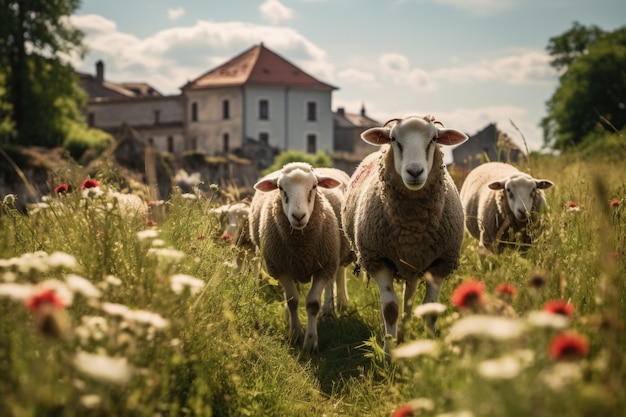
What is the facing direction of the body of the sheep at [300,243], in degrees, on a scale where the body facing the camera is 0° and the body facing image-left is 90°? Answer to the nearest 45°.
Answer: approximately 0°

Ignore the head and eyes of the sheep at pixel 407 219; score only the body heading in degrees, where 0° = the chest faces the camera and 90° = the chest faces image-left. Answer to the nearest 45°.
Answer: approximately 0°

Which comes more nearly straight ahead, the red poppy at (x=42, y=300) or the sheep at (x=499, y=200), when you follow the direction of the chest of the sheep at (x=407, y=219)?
the red poppy

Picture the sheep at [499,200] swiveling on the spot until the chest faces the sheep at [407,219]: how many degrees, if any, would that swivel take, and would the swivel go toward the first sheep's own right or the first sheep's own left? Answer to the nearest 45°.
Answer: approximately 45° to the first sheep's own right

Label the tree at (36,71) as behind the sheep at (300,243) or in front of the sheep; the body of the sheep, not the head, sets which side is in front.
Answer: behind

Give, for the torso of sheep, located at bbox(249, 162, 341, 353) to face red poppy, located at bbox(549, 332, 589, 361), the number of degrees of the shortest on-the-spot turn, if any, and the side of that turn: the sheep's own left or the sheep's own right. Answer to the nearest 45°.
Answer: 0° — it already faces it

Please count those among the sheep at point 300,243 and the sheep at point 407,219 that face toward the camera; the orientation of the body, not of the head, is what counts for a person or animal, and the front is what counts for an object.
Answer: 2

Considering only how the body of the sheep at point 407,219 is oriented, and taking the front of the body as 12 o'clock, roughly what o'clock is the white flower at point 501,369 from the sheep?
The white flower is roughly at 12 o'clock from the sheep.

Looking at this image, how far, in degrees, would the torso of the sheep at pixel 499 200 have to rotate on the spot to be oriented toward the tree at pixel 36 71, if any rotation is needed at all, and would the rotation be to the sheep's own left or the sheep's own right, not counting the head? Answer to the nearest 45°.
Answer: approximately 180°
